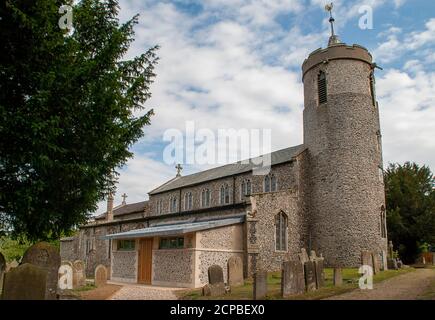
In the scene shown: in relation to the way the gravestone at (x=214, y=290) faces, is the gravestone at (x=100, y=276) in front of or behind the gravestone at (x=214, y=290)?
behind

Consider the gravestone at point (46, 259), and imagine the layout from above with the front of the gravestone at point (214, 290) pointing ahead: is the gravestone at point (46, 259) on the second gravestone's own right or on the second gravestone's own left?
on the second gravestone's own right

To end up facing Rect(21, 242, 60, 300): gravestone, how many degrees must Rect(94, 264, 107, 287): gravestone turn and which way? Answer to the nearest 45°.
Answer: approximately 45° to its right

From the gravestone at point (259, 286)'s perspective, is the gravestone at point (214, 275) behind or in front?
behind

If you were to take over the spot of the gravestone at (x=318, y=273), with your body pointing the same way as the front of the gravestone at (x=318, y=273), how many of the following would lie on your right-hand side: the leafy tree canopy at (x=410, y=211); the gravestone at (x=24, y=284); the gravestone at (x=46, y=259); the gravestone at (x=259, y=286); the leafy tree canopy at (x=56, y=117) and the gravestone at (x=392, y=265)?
4

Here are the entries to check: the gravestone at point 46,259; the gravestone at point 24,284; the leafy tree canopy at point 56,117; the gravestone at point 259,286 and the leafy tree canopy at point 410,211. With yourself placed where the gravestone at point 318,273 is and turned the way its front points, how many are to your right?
4

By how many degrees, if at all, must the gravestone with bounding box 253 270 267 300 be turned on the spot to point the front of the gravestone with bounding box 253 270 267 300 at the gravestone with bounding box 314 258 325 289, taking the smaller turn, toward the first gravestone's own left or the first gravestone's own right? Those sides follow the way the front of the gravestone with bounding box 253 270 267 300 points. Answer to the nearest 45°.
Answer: approximately 90° to the first gravestone's own left

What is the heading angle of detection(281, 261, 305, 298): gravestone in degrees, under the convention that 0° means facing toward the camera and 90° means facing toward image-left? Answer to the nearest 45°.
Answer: approximately 315°

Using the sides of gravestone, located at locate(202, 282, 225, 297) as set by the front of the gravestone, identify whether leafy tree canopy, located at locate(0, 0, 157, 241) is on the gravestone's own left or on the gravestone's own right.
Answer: on the gravestone's own right
